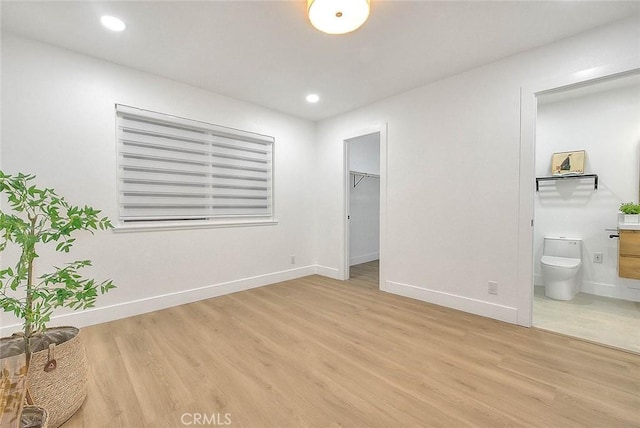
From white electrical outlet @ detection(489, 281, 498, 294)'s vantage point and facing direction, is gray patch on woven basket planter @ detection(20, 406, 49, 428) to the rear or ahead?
ahead

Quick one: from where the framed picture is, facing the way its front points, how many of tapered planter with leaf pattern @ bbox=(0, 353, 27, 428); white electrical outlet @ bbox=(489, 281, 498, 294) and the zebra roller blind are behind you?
0

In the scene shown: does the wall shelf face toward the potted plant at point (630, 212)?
no

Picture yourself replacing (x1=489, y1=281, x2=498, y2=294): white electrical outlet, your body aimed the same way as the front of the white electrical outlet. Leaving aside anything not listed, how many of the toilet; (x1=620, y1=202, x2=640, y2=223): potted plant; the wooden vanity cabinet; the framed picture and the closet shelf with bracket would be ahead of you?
0

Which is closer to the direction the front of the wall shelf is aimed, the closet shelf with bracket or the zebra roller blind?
the zebra roller blind

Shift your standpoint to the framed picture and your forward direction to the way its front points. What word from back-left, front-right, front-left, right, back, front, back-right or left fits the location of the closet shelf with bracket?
right

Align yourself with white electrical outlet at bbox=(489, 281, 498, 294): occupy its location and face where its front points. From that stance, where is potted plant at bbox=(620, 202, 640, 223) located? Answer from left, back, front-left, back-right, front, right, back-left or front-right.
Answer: back-left

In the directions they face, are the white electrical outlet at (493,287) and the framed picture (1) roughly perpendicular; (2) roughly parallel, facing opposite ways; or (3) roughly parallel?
roughly parallel

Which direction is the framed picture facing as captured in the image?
toward the camera

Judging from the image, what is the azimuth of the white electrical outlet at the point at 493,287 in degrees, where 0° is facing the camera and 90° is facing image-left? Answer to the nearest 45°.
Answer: approximately 0°

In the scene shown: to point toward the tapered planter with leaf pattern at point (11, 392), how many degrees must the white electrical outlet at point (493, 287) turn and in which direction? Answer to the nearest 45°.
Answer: approximately 45° to its right

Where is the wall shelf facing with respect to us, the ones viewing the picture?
facing the viewer

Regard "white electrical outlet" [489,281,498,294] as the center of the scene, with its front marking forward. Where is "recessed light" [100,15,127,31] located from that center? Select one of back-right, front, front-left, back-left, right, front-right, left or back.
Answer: front-right

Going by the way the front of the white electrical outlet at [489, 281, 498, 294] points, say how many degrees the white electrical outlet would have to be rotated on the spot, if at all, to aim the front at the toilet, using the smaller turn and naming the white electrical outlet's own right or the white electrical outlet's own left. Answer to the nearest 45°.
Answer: approximately 135° to the white electrical outlet's own left

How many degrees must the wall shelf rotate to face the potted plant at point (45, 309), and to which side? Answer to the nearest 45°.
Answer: approximately 45° to its right

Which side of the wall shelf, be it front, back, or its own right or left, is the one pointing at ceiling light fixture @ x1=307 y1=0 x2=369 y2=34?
front

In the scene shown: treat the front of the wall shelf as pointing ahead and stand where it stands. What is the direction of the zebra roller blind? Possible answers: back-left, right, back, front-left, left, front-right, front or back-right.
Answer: front-right
